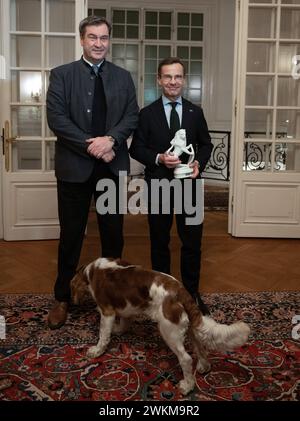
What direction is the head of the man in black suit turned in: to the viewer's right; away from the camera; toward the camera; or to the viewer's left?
toward the camera

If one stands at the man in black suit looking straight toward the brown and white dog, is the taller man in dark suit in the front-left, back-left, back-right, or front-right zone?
front-right

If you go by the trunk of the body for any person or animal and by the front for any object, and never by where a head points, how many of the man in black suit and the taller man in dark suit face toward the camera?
2

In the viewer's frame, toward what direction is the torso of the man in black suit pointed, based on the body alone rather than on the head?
toward the camera

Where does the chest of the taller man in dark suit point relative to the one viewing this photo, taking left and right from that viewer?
facing the viewer

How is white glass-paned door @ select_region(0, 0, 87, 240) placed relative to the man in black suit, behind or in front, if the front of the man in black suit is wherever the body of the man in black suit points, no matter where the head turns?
behind

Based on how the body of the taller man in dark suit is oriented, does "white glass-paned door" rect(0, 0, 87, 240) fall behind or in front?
behind

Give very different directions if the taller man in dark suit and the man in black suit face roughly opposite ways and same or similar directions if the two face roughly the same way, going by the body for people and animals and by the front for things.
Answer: same or similar directions

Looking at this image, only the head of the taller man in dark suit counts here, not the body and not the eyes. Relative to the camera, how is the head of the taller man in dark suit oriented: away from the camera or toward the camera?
toward the camera

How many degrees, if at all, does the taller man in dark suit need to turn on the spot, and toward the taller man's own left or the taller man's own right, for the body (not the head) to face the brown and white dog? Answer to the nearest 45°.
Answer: approximately 45° to the taller man's own left
